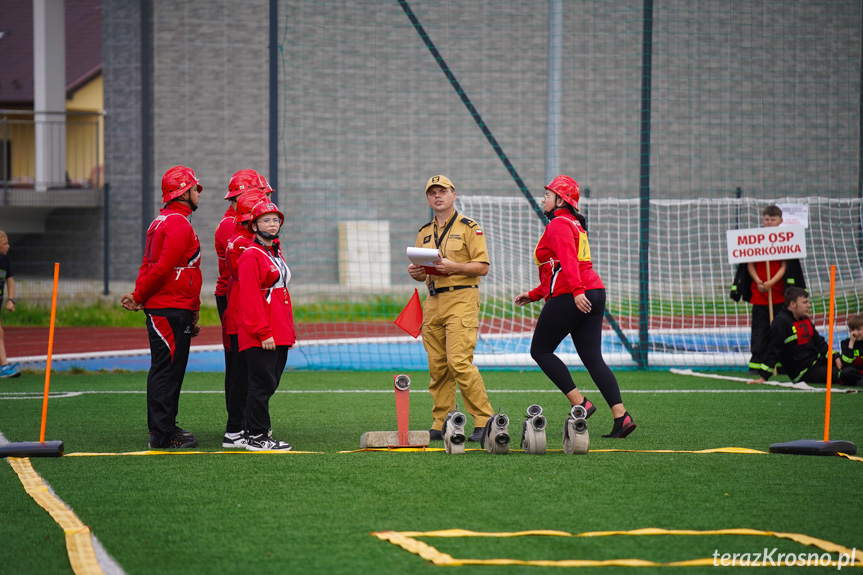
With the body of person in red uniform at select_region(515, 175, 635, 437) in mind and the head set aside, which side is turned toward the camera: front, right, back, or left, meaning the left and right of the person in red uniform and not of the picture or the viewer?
left

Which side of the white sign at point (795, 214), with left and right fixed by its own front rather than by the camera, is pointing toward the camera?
front

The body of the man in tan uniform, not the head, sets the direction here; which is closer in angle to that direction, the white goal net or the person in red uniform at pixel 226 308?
the person in red uniform

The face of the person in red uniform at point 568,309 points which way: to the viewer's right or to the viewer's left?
to the viewer's left

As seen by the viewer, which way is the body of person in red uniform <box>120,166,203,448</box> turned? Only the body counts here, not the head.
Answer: to the viewer's right

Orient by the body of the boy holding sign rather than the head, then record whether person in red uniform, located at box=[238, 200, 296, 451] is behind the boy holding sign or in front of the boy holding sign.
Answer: in front

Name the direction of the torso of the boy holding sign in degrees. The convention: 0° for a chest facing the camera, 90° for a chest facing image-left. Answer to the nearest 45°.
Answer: approximately 0°

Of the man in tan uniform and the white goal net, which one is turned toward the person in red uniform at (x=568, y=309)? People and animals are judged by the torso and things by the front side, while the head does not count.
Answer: the white goal net

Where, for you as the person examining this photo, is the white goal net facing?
facing the viewer

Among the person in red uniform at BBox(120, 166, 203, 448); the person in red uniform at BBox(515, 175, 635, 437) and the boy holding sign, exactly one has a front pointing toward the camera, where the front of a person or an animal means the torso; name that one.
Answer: the boy holding sign

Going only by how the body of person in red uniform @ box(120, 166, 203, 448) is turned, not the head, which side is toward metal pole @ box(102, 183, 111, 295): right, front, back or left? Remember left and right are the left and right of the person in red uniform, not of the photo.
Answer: left

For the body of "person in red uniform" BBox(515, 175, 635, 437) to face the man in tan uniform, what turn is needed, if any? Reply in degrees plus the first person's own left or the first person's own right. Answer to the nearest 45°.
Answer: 0° — they already face them

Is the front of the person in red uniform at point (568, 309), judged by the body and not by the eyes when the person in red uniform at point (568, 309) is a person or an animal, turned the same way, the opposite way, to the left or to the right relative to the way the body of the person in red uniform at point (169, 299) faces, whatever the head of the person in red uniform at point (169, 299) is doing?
the opposite way

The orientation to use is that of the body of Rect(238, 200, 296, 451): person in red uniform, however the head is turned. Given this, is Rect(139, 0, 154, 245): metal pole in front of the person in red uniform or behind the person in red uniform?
behind

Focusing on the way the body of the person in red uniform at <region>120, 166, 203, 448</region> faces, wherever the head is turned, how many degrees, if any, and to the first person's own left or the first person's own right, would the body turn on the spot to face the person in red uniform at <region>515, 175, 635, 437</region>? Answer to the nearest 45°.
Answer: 0° — they already face them

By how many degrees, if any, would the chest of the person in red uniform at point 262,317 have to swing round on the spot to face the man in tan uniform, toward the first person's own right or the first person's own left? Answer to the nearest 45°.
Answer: approximately 45° to the first person's own left

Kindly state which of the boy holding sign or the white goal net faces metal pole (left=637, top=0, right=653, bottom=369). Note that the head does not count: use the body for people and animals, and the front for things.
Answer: the white goal net
